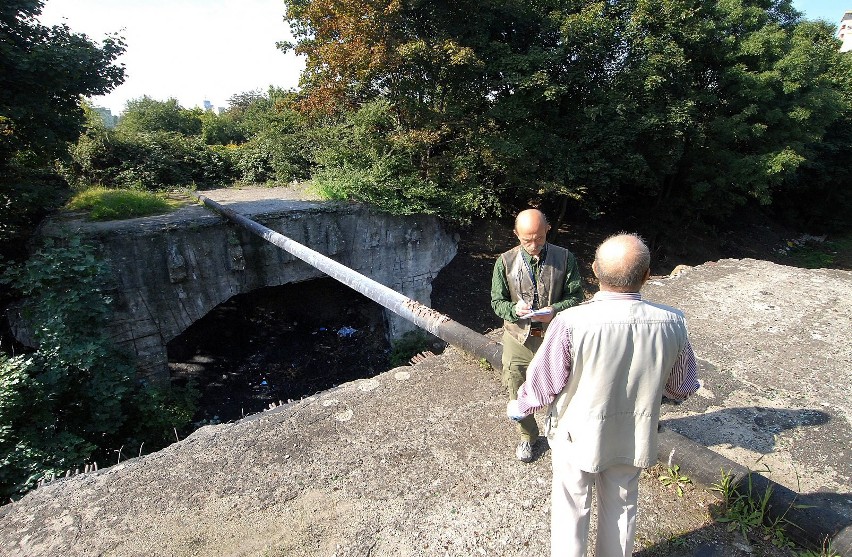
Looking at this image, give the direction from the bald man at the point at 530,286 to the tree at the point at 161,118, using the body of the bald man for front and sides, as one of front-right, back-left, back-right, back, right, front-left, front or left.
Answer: back-right

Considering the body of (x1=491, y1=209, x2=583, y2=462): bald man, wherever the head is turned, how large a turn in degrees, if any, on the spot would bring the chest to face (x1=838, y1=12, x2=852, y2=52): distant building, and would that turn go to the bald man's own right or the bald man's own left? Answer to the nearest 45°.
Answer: approximately 135° to the bald man's own left

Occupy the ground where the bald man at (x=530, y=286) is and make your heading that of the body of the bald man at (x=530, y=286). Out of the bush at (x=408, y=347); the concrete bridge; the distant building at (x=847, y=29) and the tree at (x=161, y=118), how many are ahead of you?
0

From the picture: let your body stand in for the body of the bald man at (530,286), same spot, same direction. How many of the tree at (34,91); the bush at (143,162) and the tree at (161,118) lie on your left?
0

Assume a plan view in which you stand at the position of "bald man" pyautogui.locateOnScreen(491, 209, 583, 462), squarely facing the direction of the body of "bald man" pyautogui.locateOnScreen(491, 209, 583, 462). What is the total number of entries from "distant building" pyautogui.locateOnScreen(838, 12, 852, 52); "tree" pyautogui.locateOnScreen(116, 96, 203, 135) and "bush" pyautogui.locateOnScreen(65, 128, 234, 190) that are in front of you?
0

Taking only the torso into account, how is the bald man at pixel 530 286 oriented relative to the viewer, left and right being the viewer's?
facing the viewer

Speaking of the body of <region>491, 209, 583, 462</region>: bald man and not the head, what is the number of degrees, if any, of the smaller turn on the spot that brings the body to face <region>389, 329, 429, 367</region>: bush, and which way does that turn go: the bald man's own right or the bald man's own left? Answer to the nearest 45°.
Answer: approximately 135° to the bald man's own right

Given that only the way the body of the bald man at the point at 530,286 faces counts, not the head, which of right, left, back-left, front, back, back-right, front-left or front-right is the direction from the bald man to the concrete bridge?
back-right

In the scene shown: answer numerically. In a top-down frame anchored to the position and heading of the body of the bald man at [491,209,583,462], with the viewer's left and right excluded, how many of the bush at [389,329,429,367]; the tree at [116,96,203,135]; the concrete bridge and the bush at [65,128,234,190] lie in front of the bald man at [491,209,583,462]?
0

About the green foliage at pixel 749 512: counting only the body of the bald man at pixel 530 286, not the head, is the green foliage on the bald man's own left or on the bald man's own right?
on the bald man's own left

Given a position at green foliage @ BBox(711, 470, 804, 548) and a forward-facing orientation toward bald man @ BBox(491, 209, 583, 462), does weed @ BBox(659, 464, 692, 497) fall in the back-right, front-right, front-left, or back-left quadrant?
front-right

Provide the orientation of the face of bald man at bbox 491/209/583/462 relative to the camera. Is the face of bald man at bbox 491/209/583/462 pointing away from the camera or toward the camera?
toward the camera

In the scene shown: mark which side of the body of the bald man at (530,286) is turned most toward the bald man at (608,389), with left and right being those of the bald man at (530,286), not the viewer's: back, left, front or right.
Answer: front

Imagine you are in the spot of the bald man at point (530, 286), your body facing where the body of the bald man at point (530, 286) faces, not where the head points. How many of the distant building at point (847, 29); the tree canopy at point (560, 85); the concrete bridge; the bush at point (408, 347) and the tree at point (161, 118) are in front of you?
0

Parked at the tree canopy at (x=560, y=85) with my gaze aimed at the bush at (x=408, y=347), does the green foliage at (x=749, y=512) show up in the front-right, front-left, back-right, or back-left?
front-left

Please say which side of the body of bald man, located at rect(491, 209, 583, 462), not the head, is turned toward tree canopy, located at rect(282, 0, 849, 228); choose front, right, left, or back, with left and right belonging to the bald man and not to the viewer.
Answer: back
